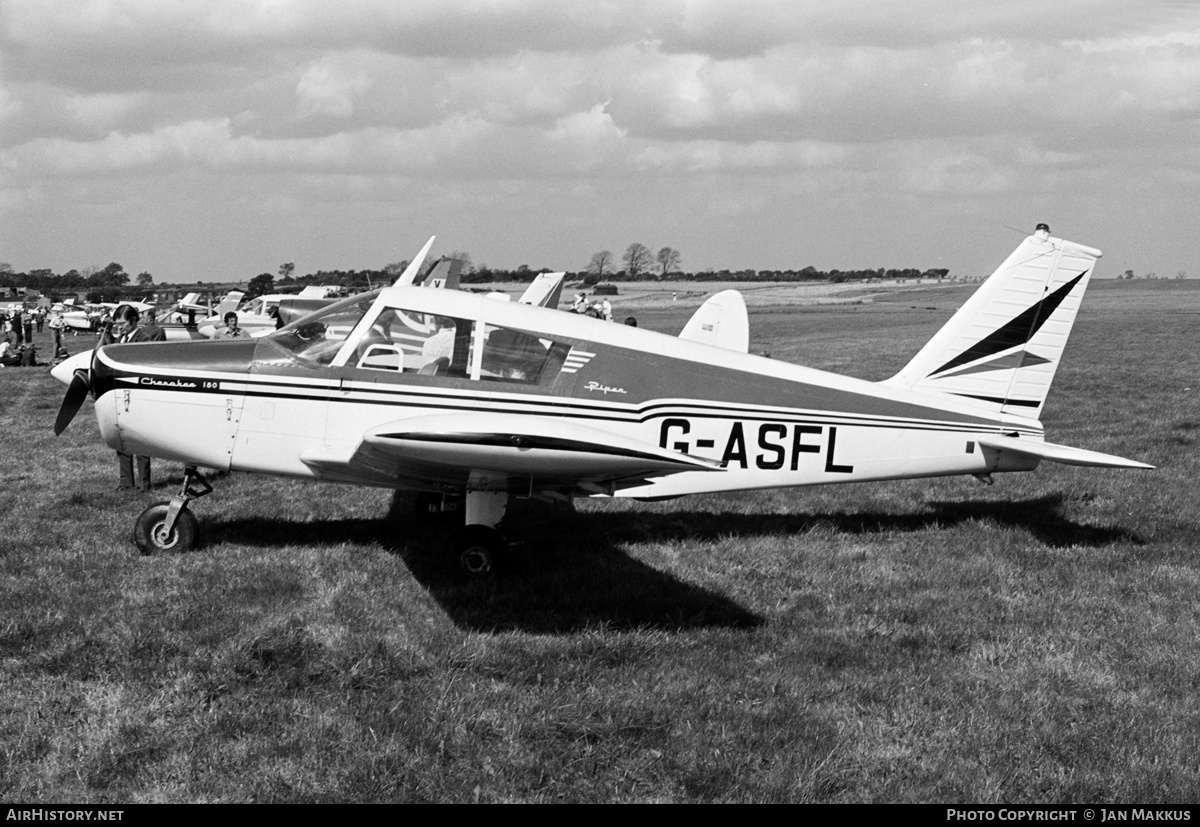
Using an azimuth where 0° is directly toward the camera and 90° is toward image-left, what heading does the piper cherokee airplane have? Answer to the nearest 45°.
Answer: approximately 90°
